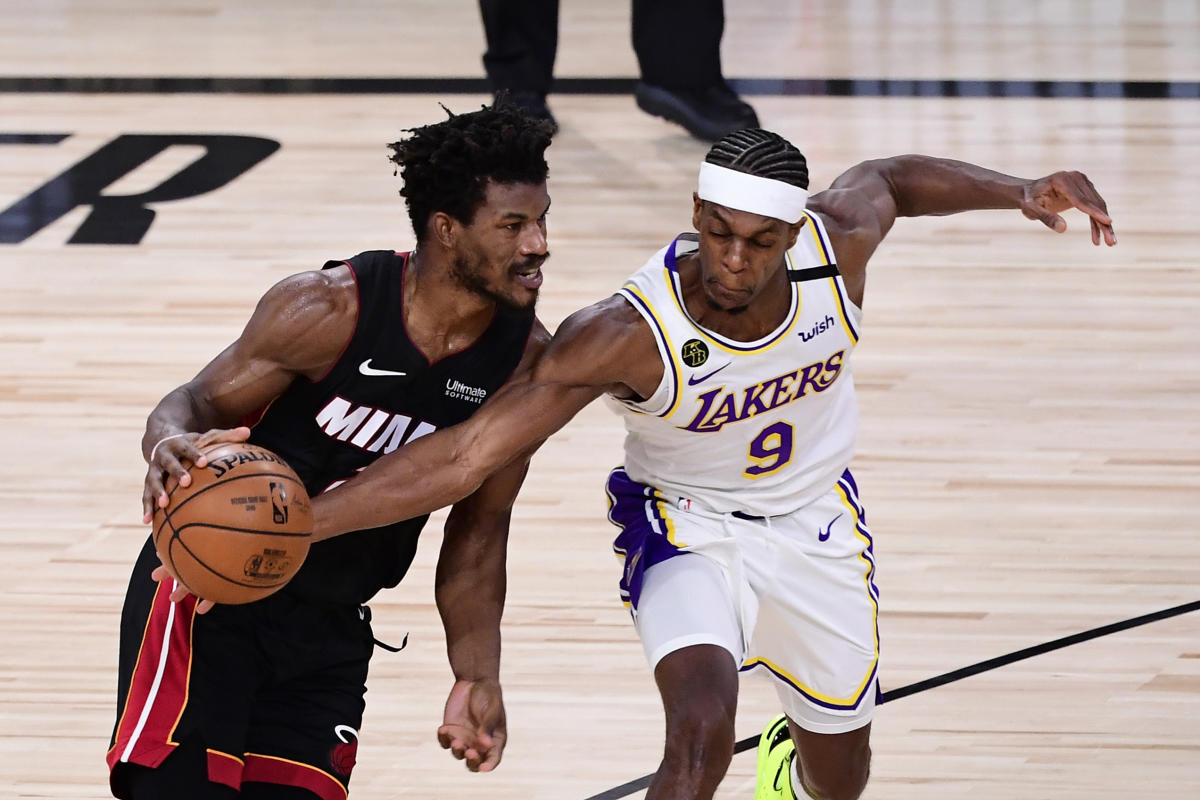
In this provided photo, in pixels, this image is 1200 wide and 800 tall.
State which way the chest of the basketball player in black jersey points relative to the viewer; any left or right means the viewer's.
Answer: facing the viewer and to the right of the viewer

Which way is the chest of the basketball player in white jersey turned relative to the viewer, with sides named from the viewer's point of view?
facing the viewer

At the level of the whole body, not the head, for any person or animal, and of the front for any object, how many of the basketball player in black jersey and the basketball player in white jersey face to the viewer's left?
0

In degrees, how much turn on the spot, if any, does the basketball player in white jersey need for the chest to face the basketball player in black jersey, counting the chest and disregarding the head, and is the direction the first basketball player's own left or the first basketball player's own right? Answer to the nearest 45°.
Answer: approximately 90° to the first basketball player's own right

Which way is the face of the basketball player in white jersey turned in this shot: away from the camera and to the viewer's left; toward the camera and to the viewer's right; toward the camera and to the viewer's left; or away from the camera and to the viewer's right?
toward the camera and to the viewer's left

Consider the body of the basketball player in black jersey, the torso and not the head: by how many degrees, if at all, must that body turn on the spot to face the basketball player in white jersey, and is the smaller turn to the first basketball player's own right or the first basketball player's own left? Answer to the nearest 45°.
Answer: approximately 45° to the first basketball player's own left
